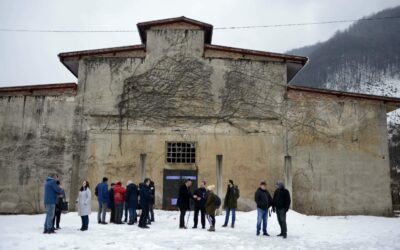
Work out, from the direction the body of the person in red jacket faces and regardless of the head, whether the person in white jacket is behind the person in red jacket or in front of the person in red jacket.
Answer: behind

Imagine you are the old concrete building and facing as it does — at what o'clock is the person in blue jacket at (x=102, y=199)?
The person in blue jacket is roughly at 1 o'clock from the old concrete building.

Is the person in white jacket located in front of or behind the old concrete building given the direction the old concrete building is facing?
in front

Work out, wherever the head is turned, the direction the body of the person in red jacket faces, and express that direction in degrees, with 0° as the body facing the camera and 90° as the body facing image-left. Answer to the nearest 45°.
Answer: approximately 180°

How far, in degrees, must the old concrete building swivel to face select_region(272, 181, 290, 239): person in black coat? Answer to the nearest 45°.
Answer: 0° — it already faces them

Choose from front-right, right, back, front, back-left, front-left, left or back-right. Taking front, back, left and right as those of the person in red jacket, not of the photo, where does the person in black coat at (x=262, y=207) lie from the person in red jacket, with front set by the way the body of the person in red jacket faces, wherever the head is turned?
back-right

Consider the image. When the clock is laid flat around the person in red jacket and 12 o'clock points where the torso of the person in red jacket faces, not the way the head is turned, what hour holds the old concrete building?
The old concrete building is roughly at 1 o'clock from the person in red jacket.

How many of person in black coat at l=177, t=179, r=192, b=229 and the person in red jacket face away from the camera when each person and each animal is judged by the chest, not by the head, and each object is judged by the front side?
1

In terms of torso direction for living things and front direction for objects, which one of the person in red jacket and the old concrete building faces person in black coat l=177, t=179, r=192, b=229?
the old concrete building

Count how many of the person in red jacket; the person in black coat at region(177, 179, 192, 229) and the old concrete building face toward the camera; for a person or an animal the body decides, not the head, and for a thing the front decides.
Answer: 1
